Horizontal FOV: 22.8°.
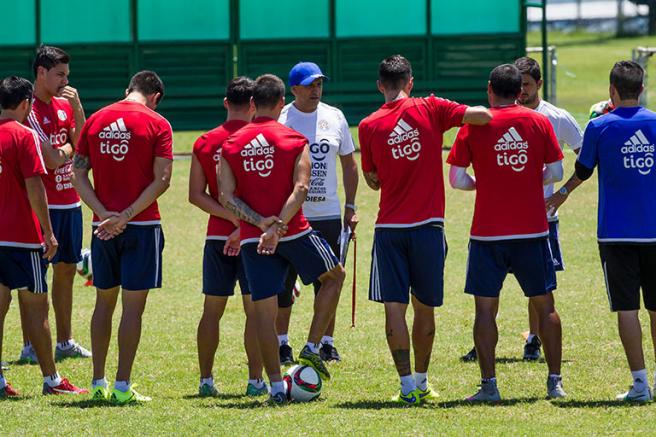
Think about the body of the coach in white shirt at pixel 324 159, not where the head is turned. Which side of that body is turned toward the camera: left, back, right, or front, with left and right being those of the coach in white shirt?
front

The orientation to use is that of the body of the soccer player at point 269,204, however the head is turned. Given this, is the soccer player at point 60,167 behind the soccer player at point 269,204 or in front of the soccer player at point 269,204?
in front

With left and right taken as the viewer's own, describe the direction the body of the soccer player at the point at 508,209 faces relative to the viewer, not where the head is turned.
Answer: facing away from the viewer

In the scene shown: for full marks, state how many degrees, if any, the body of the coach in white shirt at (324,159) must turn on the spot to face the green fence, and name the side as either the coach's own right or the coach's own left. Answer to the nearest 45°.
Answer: approximately 180°

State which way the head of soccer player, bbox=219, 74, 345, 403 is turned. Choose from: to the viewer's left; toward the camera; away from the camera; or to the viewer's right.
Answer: away from the camera

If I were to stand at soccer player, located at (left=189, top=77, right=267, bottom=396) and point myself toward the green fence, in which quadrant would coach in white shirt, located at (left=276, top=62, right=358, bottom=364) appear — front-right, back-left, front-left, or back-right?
front-right

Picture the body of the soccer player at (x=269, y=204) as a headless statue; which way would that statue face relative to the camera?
away from the camera

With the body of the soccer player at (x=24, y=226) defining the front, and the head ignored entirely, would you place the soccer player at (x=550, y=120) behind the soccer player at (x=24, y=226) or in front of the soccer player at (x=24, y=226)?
in front

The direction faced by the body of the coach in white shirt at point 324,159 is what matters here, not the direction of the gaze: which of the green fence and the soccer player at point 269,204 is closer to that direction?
the soccer player

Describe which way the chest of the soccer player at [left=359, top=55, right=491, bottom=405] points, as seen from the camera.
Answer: away from the camera

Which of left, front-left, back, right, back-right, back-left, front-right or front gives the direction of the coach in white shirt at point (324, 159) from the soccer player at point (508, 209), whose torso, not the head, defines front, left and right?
front-left

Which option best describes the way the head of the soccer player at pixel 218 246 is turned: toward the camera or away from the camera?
away from the camera

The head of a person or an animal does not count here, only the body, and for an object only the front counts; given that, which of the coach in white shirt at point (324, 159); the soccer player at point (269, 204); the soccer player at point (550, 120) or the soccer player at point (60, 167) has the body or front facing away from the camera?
the soccer player at point (269, 204)

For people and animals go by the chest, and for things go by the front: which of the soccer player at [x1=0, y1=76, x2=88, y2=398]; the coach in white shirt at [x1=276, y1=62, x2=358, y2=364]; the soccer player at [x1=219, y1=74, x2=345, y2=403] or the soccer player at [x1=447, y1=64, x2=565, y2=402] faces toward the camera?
the coach in white shirt

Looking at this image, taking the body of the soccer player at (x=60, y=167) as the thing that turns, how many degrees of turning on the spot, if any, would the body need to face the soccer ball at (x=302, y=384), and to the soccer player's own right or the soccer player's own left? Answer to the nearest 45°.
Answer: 0° — they already face it

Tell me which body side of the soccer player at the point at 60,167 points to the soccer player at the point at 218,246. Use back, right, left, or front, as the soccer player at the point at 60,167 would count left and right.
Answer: front
